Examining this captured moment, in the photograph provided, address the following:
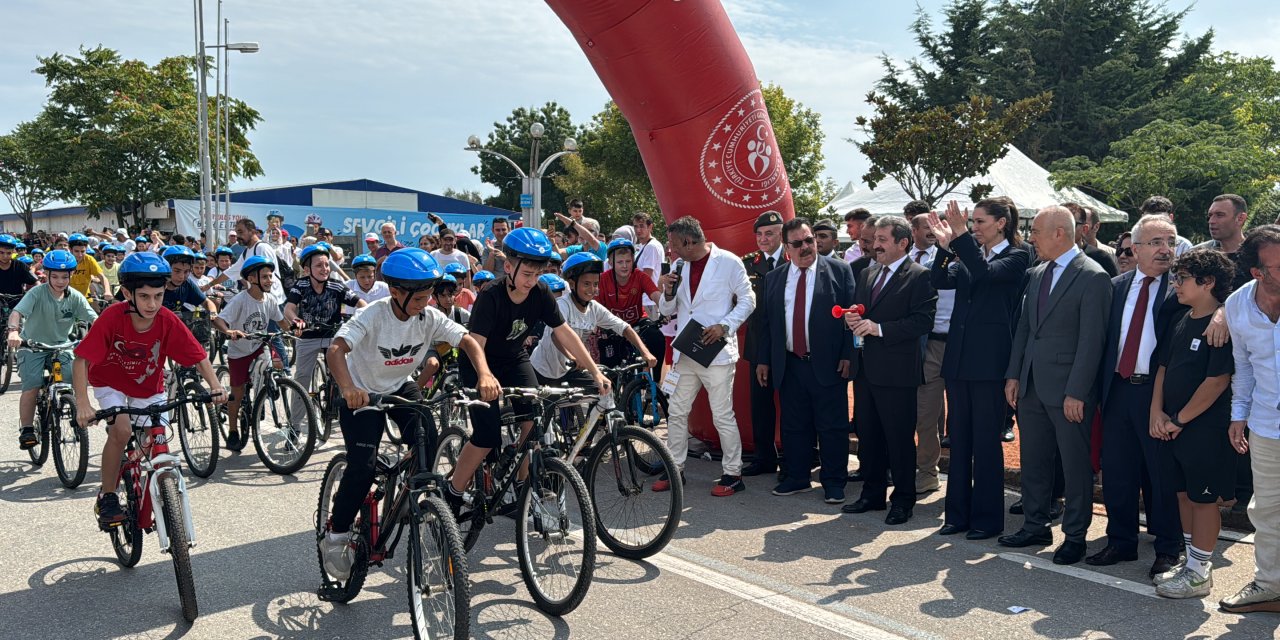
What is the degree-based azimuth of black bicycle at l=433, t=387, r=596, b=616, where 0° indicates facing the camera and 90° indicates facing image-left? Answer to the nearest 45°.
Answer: approximately 315°

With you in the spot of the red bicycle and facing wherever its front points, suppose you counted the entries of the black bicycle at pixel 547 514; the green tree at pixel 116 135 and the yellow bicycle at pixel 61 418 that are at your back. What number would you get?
2

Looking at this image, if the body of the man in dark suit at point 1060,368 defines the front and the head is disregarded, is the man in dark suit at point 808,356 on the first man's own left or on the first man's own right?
on the first man's own right

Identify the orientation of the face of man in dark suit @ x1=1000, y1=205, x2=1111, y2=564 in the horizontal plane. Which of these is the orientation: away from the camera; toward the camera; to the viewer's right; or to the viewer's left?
to the viewer's left

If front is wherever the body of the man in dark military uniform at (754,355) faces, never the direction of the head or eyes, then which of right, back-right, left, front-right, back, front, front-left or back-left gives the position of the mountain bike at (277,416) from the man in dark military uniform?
front-right

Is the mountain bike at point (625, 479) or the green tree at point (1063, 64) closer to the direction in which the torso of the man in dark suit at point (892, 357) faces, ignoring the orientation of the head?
the mountain bike

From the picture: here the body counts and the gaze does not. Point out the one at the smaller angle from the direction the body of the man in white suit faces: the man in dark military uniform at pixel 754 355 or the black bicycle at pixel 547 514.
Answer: the black bicycle

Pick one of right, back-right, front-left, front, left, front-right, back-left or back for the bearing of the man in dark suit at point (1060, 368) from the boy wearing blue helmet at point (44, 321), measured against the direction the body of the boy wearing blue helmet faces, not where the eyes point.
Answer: front-left

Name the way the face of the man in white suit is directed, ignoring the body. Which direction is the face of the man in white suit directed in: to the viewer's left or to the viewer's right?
to the viewer's left

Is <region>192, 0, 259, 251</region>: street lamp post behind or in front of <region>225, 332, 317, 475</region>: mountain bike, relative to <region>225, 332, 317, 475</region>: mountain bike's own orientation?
behind
